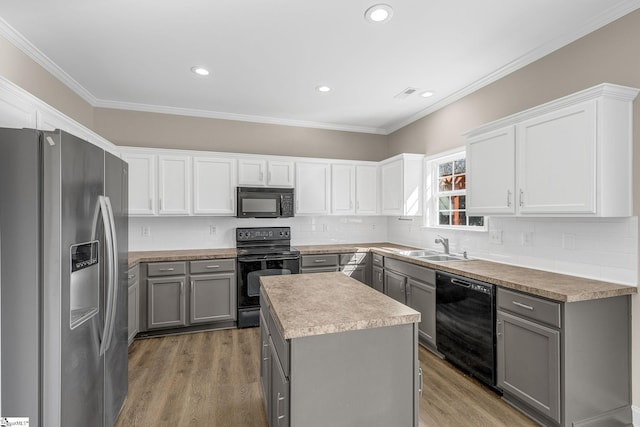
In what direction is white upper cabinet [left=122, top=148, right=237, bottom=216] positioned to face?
toward the camera

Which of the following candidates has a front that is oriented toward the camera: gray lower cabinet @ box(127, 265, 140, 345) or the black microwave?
the black microwave

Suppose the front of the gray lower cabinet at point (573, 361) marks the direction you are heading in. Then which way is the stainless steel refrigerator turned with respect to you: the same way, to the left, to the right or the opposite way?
the opposite way

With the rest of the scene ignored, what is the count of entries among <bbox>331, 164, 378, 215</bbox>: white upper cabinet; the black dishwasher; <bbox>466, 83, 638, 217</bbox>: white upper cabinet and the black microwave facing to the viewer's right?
0

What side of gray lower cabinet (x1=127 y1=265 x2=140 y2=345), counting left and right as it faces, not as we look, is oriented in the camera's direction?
right

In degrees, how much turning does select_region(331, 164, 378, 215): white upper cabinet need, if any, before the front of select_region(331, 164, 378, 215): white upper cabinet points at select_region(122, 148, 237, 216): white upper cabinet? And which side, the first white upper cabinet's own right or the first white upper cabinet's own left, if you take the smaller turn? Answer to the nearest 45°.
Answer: approximately 45° to the first white upper cabinet's own right

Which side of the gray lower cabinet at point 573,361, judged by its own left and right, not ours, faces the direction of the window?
right

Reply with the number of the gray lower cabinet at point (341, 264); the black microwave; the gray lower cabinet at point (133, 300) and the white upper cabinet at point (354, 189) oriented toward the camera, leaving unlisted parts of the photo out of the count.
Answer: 3

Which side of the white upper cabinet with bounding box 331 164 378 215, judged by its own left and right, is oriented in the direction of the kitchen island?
front

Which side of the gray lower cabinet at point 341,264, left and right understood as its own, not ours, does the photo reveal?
front

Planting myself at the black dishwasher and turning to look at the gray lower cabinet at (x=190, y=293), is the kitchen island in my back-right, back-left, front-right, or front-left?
front-left

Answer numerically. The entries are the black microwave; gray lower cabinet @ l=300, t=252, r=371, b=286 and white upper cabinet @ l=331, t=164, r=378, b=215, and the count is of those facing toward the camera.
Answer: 3

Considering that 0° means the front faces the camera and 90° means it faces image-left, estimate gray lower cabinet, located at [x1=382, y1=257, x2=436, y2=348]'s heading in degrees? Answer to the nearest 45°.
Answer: approximately 45°

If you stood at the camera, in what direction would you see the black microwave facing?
facing the viewer
